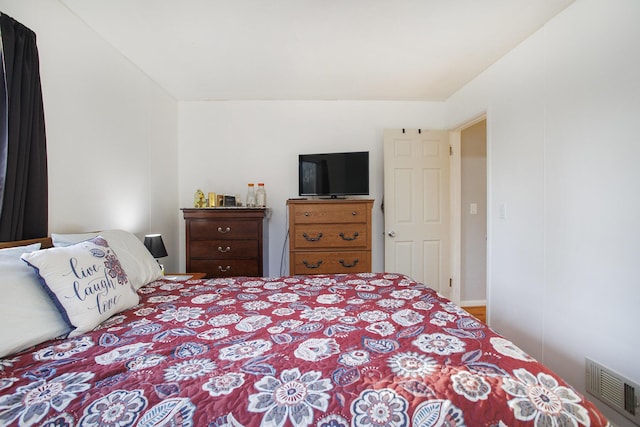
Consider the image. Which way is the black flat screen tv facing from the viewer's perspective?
toward the camera

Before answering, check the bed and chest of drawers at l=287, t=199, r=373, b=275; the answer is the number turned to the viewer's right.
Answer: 1

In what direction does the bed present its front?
to the viewer's right

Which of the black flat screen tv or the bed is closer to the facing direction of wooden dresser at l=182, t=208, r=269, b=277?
the bed

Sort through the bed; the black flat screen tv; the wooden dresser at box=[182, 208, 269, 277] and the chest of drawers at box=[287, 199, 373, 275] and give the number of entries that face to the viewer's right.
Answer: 1

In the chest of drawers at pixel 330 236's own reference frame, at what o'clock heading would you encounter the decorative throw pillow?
The decorative throw pillow is roughly at 1 o'clock from the chest of drawers.

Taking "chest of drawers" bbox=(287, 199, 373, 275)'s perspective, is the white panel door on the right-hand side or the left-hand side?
on its left

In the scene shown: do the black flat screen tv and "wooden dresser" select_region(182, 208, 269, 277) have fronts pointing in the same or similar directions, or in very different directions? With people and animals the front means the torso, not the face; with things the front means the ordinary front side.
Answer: same or similar directions

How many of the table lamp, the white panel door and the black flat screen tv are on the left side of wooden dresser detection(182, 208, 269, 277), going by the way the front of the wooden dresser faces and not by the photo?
2

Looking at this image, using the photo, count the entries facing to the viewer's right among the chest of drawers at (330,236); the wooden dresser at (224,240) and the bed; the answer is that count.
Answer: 1

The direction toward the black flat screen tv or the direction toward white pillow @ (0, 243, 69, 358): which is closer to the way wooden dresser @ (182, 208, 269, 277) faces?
the white pillow

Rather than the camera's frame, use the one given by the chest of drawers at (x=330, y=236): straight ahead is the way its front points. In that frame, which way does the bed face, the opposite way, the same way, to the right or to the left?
to the left

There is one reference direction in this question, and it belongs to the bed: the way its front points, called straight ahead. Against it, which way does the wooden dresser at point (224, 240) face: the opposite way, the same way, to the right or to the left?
to the right

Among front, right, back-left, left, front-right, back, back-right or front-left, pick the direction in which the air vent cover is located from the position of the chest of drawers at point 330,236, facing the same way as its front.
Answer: front-left

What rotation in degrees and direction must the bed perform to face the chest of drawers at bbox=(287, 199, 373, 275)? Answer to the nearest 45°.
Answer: approximately 90° to its left

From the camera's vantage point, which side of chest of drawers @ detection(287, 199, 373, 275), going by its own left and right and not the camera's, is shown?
front
